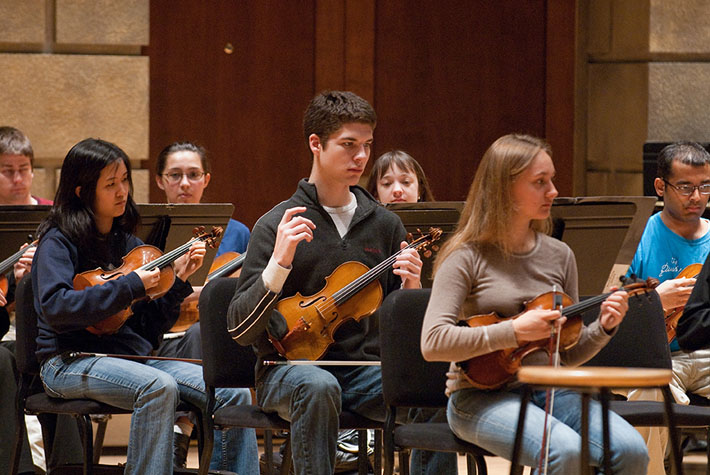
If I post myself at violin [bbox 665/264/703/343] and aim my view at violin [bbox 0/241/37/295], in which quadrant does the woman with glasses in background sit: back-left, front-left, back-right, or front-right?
front-right

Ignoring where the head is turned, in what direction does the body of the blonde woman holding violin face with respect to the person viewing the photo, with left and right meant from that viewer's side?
facing the viewer and to the right of the viewer

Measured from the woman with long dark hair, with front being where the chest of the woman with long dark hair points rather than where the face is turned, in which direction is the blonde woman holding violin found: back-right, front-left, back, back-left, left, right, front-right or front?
front

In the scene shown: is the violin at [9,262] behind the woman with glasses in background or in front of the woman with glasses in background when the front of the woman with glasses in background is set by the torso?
in front

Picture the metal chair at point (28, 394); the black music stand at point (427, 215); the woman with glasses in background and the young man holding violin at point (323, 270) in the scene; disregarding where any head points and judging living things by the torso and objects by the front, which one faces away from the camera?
the black music stand

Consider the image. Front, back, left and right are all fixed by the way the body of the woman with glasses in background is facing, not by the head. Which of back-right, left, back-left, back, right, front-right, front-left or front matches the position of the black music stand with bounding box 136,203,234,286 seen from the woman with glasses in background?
front

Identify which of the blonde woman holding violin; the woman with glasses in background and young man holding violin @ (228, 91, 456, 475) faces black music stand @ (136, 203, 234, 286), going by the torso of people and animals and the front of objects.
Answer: the woman with glasses in background

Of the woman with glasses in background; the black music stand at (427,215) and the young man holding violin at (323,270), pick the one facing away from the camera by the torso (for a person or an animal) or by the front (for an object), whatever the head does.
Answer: the black music stand

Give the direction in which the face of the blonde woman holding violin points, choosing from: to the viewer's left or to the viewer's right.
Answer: to the viewer's right

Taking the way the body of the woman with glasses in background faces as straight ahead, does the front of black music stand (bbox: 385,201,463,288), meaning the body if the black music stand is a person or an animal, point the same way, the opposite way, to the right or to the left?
the opposite way

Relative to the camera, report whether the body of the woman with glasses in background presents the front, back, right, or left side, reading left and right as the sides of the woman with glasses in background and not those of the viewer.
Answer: front

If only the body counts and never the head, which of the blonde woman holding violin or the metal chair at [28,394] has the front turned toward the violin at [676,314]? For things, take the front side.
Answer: the metal chair

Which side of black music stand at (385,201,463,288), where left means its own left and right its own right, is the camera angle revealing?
back

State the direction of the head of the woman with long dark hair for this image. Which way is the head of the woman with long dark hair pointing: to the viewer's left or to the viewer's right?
to the viewer's right
